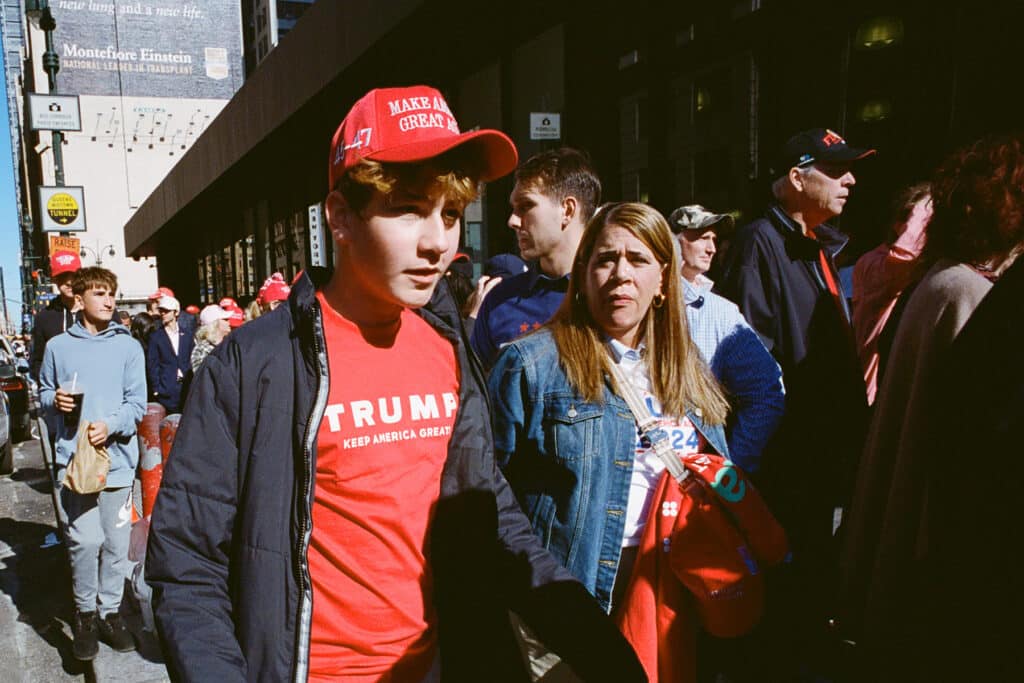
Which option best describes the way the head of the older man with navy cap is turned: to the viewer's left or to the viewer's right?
to the viewer's right

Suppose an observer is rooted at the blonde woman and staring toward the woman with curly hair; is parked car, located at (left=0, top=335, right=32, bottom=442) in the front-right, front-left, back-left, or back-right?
back-left

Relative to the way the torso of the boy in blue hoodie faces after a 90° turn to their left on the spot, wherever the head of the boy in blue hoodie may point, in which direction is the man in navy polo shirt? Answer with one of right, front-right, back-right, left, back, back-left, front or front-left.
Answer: front-right

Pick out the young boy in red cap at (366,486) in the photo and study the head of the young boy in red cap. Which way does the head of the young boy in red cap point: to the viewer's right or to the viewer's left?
to the viewer's right

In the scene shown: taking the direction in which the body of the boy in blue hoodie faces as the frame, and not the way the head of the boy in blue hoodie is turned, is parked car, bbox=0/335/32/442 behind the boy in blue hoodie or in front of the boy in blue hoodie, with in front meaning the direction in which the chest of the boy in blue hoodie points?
behind

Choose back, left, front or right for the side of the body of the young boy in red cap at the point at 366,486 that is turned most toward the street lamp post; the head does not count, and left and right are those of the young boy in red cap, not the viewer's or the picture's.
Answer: back

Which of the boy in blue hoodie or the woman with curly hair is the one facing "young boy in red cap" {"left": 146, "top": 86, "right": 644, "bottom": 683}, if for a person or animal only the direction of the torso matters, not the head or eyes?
the boy in blue hoodie

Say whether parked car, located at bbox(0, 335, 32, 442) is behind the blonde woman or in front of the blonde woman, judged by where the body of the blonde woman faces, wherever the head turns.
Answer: behind
